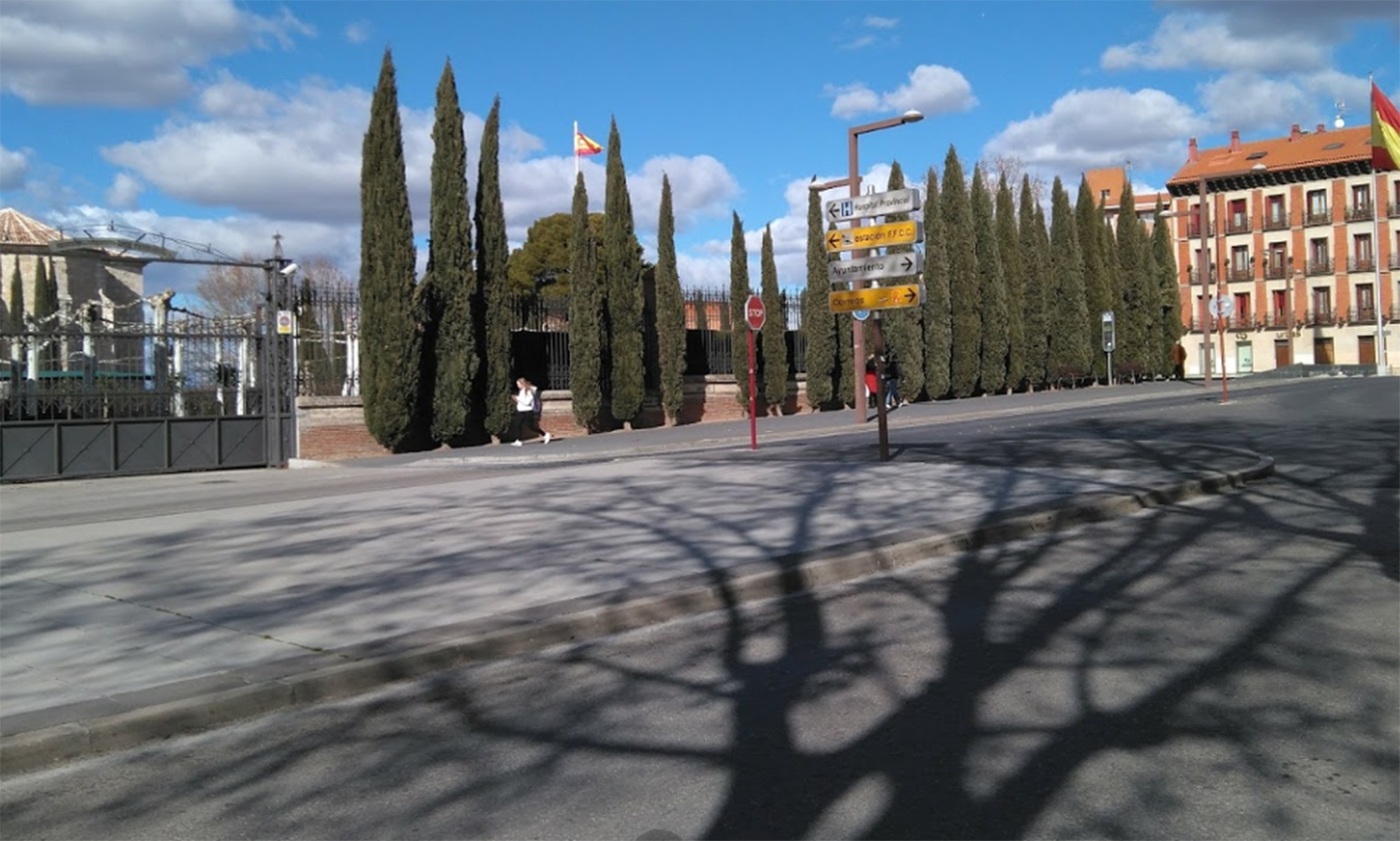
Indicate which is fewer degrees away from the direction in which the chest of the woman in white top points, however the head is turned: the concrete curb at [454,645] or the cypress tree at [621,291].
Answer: the concrete curb

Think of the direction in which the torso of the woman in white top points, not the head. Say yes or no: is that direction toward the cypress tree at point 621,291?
no

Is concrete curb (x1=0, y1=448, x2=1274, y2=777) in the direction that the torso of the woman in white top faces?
no

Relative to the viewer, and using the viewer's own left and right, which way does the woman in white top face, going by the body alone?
facing to the left of the viewer

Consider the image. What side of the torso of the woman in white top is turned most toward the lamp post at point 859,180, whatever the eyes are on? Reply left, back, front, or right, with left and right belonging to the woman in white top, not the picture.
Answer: back

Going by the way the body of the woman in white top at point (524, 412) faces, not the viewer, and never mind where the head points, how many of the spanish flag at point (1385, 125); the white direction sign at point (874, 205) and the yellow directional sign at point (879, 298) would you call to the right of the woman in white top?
0

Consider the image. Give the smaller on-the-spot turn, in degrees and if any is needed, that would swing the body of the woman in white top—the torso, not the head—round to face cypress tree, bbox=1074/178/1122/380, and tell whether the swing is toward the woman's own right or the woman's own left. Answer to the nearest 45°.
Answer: approximately 135° to the woman's own right

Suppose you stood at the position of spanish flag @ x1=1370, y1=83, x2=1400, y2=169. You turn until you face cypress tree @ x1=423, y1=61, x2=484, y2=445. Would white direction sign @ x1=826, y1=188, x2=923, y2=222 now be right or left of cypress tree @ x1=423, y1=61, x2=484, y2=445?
left

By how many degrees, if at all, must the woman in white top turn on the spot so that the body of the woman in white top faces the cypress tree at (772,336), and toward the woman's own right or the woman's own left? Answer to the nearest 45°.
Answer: approximately 135° to the woman's own right

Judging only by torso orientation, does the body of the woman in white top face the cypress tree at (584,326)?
no
